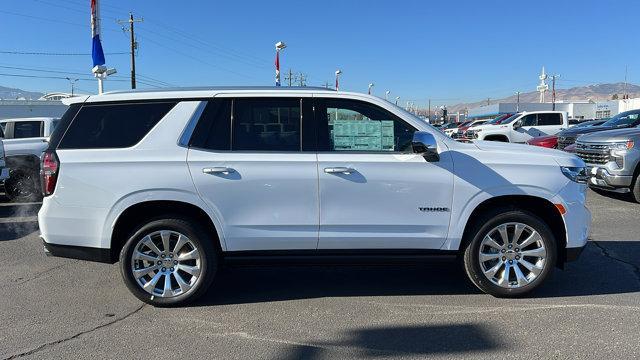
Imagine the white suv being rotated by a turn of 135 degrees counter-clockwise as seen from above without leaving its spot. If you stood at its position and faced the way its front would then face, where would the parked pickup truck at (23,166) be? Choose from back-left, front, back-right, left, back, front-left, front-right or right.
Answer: front

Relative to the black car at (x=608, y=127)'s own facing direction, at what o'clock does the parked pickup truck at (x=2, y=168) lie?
The parked pickup truck is roughly at 12 o'clock from the black car.

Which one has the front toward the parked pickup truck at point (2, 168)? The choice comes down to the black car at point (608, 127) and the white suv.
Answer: the black car

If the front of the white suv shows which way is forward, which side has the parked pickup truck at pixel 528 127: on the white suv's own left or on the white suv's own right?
on the white suv's own left

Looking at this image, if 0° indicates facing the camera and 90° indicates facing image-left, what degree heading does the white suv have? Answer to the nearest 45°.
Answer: approximately 270°

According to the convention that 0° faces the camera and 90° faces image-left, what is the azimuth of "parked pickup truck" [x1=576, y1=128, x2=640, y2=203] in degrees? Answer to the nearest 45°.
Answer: approximately 45°

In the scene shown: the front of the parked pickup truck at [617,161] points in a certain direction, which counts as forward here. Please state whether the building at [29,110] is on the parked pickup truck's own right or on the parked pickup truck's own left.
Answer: on the parked pickup truck's own right
